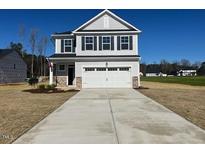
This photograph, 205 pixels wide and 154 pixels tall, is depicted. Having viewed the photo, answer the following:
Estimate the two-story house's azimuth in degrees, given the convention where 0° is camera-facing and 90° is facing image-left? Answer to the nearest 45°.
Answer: approximately 0°

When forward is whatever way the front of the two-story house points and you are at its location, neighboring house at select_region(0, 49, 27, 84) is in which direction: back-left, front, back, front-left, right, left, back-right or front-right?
back-right
